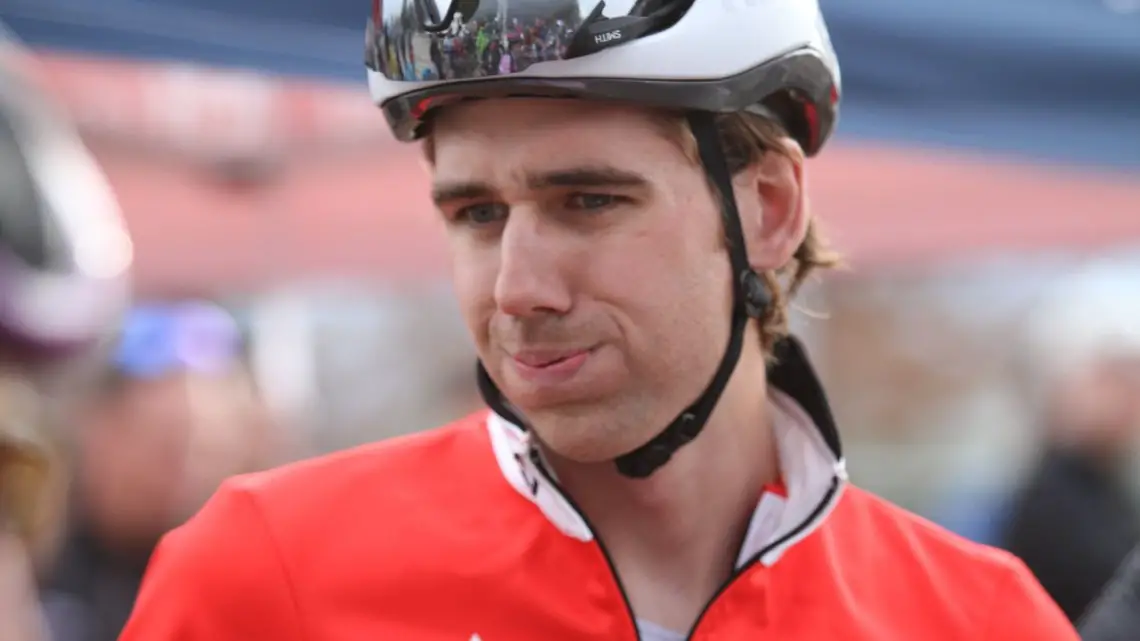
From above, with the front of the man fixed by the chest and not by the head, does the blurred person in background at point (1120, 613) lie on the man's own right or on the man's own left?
on the man's own left

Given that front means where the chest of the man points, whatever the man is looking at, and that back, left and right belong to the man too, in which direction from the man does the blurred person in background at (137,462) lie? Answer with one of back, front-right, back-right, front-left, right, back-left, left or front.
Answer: back-right

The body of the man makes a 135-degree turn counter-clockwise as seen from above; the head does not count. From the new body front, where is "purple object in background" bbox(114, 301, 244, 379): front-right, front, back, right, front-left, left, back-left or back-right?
left

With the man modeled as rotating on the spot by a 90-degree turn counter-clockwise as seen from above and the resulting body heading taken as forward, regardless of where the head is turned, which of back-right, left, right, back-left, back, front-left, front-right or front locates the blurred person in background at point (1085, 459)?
front-left

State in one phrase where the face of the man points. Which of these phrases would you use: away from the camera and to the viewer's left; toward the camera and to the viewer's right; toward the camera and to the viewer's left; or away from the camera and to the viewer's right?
toward the camera and to the viewer's left

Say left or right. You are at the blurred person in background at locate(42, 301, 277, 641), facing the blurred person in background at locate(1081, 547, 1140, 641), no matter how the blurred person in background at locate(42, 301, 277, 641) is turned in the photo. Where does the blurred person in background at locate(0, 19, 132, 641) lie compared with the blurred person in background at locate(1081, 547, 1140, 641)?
right

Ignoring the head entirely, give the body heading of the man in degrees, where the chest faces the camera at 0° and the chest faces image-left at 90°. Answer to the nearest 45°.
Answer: approximately 0°
